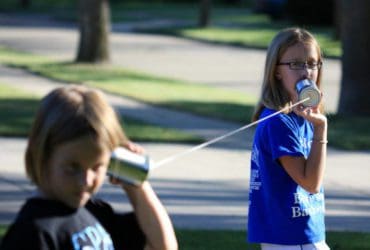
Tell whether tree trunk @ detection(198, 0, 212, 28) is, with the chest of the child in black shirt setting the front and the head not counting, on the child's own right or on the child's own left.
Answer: on the child's own left

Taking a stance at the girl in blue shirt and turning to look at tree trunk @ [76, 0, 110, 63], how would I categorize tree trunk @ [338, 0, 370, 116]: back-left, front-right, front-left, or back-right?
front-right

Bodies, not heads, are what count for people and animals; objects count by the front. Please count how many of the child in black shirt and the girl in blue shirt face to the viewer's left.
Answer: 0

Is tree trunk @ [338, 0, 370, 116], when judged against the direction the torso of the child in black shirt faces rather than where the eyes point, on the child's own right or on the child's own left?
on the child's own left

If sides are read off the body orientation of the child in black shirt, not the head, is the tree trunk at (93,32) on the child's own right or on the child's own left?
on the child's own left

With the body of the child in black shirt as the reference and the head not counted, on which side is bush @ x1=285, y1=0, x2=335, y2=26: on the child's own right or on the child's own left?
on the child's own left

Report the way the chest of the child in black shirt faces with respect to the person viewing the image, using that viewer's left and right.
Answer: facing the viewer and to the right of the viewer

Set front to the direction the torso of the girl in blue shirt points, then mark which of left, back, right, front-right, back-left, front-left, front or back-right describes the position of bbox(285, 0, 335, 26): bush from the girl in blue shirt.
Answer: back-left

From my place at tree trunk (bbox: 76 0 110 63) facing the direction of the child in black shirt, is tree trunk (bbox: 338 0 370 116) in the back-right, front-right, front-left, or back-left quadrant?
front-left

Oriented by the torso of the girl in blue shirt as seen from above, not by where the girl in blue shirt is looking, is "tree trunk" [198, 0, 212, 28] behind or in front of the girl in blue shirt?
behind

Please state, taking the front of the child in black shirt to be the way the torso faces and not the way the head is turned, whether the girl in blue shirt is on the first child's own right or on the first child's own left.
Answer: on the first child's own left
